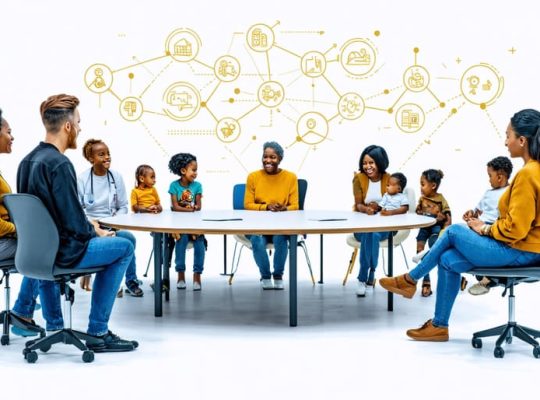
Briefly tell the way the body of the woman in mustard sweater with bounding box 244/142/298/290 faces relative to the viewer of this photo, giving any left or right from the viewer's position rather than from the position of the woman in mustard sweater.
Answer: facing the viewer

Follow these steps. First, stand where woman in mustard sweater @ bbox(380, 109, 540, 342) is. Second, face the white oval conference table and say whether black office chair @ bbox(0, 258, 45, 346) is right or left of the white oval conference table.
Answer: left

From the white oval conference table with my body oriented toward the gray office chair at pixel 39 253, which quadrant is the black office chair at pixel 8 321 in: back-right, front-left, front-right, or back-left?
front-right

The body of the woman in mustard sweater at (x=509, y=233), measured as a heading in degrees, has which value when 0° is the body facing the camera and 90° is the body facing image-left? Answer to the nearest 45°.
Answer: approximately 90°

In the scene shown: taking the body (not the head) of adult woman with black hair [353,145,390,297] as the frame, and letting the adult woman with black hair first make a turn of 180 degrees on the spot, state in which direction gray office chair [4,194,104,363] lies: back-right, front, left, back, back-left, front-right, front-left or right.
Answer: back-left

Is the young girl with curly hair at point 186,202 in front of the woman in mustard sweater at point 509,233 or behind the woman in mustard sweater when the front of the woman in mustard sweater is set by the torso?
in front

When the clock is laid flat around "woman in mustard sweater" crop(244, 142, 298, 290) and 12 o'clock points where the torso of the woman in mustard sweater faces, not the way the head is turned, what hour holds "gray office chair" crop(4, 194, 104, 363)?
The gray office chair is roughly at 1 o'clock from the woman in mustard sweater.

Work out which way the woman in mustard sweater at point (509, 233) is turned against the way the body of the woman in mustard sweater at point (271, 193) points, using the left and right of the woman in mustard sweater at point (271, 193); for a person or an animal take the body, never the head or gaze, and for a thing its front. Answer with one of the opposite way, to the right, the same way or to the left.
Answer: to the right

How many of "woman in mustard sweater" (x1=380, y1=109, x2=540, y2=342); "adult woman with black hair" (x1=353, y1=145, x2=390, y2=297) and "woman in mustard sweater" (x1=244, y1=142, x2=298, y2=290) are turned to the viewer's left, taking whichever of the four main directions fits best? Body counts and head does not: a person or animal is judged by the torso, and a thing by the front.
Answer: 1

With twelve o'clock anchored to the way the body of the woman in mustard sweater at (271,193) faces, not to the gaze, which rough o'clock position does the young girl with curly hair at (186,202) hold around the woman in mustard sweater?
The young girl with curly hair is roughly at 3 o'clock from the woman in mustard sweater.

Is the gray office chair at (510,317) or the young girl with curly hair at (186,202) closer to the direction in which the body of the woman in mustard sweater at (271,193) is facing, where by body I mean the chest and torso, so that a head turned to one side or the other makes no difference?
the gray office chair

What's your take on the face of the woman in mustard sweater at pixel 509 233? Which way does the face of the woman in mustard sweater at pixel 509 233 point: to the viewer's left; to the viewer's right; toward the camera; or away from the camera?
to the viewer's left
